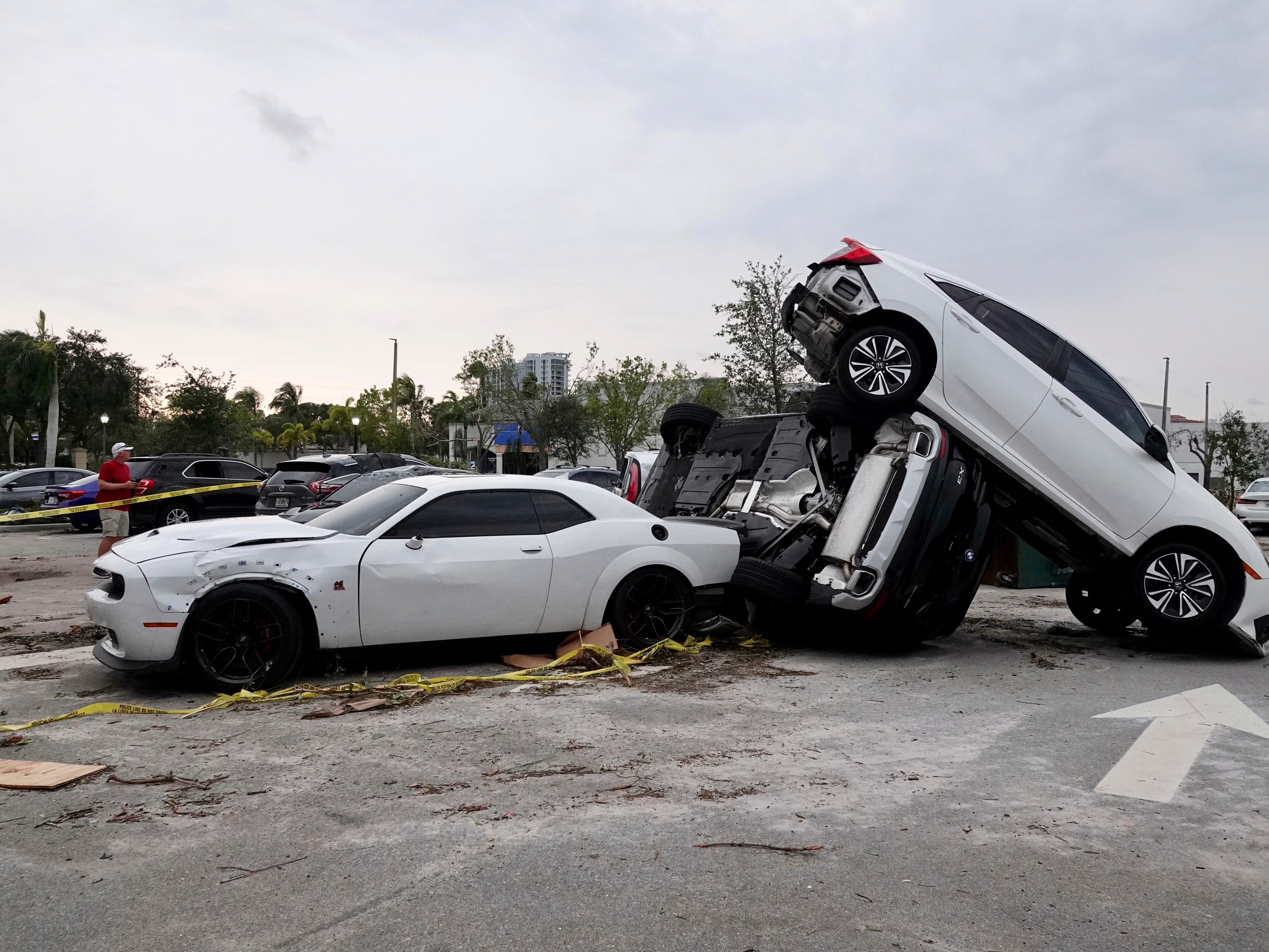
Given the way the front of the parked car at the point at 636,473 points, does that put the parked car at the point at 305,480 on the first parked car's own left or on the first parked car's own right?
on the first parked car's own left

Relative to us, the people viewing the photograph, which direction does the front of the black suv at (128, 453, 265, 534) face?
facing away from the viewer and to the right of the viewer

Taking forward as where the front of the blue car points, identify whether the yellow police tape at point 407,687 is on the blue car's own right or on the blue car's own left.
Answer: on the blue car's own right

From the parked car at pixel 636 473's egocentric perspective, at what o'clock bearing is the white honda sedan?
The white honda sedan is roughly at 3 o'clock from the parked car.

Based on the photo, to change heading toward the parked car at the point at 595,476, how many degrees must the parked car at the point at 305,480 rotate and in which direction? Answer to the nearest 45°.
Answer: approximately 45° to its right

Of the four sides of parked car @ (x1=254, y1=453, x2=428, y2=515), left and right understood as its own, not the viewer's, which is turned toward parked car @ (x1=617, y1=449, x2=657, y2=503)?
right

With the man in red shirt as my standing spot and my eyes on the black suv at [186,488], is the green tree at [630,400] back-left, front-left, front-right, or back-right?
front-right

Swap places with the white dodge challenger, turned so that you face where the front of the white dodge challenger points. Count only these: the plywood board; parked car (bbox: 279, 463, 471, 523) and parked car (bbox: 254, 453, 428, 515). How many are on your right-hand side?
2

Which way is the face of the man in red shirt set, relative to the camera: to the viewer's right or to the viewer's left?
to the viewer's right

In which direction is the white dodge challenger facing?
to the viewer's left

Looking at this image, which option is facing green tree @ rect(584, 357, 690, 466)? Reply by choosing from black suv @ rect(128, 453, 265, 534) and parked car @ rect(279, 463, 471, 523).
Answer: the black suv

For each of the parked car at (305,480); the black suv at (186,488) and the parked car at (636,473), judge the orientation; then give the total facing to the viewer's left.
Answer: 0

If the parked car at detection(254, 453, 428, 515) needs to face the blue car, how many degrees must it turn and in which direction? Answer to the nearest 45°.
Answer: approximately 90° to its left

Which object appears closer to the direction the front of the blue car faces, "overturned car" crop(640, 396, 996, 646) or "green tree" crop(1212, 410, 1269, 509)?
the green tree

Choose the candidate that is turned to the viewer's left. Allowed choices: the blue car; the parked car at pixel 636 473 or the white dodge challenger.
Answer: the white dodge challenger

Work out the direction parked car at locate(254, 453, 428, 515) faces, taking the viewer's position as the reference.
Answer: facing away from the viewer and to the right of the viewer
